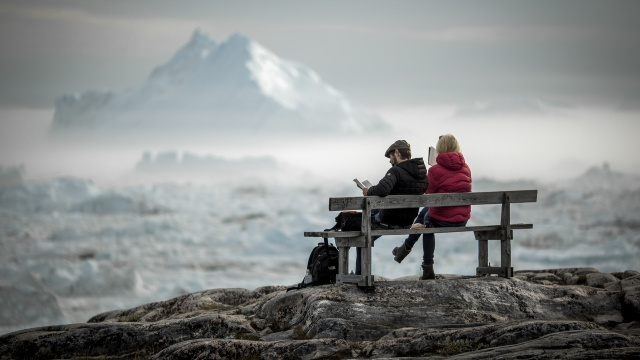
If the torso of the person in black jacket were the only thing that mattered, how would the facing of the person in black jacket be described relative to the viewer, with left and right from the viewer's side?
facing away from the viewer and to the left of the viewer

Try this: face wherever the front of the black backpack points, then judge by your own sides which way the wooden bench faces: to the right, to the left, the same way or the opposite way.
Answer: the opposite way

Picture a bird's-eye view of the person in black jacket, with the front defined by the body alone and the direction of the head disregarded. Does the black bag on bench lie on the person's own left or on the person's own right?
on the person's own left

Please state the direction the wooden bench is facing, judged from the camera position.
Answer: facing away from the viewer and to the left of the viewer

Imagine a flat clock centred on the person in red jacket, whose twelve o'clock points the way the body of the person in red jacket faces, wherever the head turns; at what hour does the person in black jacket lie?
The person in black jacket is roughly at 9 o'clock from the person in red jacket.

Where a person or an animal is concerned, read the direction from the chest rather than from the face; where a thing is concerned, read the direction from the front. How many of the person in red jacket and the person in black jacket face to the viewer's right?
0

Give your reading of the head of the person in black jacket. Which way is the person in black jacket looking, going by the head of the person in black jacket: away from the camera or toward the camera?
away from the camera
